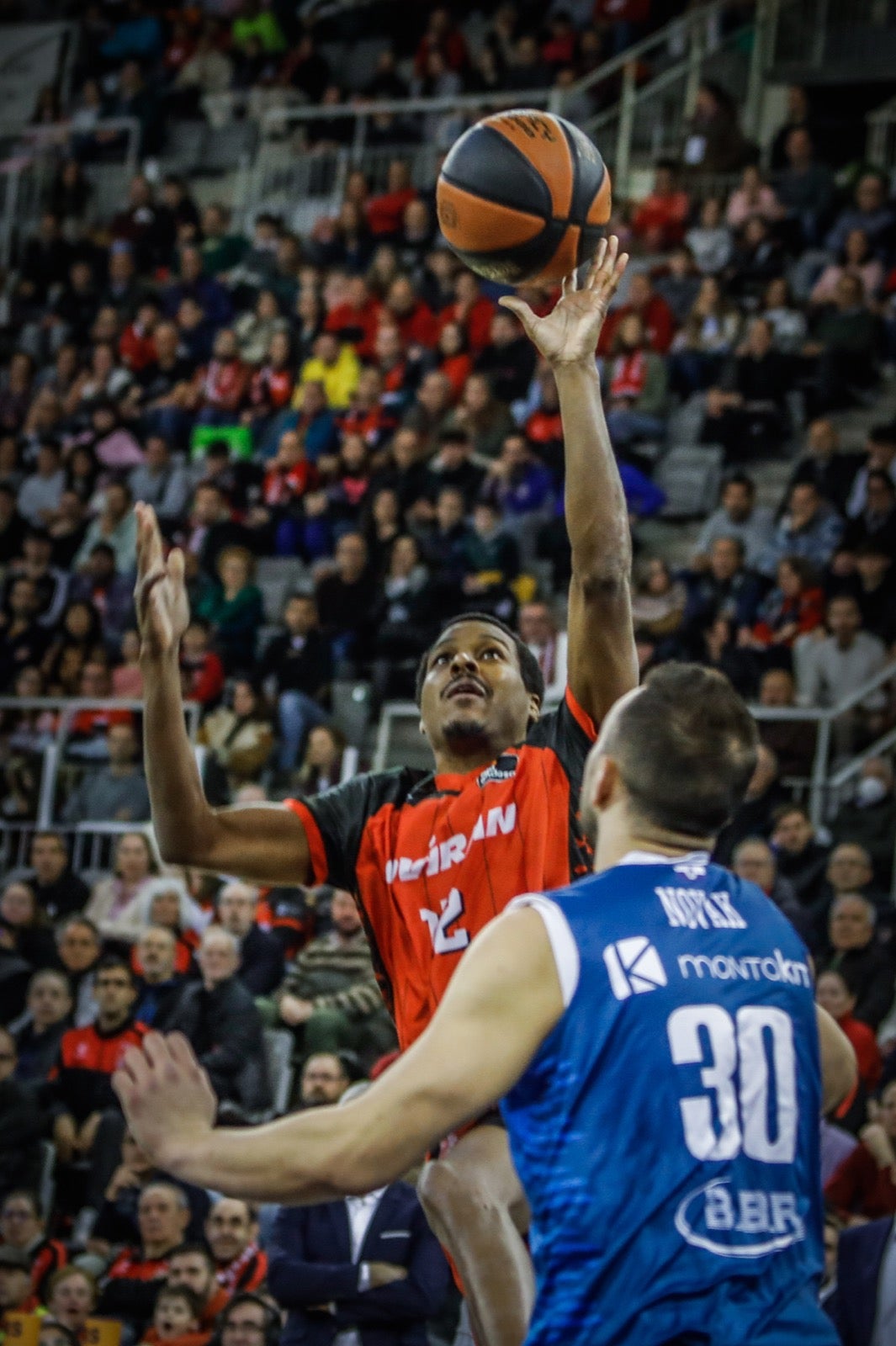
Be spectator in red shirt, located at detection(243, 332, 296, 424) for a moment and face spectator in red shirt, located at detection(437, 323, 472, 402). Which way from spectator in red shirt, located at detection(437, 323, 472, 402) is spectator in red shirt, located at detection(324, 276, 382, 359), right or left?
left

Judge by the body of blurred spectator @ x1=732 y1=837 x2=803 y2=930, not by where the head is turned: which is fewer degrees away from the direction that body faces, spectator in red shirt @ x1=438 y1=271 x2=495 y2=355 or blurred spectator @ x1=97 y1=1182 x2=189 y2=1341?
the blurred spectator

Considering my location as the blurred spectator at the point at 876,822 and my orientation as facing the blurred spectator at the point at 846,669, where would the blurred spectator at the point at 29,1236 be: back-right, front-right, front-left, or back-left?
back-left

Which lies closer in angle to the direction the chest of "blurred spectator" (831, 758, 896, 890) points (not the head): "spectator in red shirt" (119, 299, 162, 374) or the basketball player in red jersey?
the basketball player in red jersey

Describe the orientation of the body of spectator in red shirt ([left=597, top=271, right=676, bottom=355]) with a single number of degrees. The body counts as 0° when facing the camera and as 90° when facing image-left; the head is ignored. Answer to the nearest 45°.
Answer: approximately 0°

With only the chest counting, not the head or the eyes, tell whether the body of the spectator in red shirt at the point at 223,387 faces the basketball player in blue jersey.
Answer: yes

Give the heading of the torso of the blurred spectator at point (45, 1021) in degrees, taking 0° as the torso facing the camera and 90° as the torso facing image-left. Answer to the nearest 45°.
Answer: approximately 0°

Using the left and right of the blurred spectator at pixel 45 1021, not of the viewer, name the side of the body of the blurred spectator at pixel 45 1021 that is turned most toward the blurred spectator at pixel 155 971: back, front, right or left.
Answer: left
